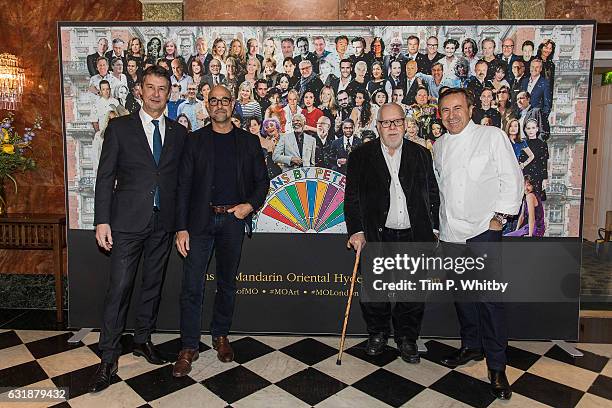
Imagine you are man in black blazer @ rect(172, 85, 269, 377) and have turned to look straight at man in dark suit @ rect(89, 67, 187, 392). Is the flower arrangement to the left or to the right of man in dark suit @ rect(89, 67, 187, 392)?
right

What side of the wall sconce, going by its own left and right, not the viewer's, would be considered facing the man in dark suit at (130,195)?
front

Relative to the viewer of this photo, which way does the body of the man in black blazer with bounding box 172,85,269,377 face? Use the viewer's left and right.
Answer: facing the viewer

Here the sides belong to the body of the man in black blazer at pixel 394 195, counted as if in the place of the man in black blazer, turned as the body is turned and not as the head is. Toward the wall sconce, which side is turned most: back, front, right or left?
right

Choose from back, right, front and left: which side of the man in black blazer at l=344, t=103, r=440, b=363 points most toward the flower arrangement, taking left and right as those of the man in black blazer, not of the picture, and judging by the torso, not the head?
right

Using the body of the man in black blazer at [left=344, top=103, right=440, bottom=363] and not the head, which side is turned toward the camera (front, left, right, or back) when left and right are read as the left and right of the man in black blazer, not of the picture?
front

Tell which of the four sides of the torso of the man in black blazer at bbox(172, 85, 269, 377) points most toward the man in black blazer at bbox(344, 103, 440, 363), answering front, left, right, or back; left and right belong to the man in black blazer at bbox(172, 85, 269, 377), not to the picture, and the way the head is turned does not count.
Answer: left

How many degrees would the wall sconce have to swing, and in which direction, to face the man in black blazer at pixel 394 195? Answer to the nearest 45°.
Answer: approximately 45° to its left
